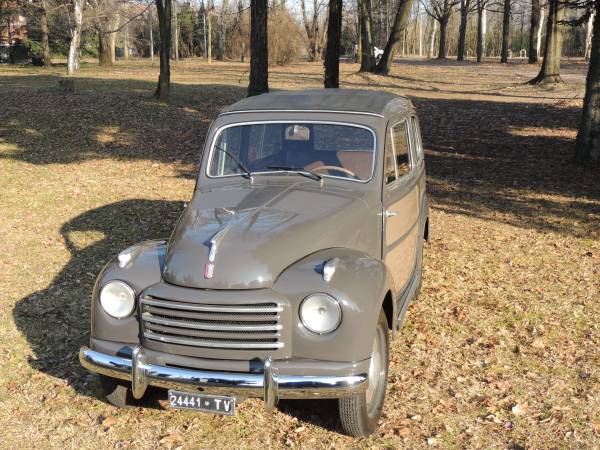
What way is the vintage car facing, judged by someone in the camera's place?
facing the viewer and to the left of the viewer
